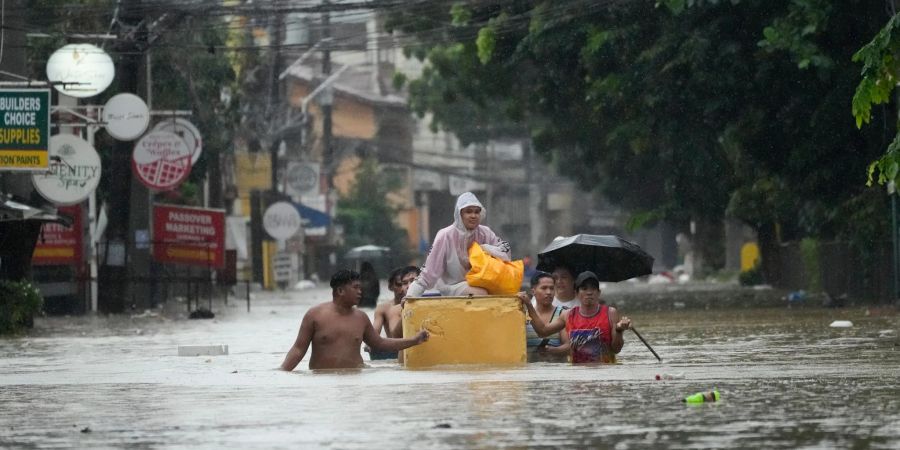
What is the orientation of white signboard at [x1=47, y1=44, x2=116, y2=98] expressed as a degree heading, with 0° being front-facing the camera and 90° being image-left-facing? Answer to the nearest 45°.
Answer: approximately 0°

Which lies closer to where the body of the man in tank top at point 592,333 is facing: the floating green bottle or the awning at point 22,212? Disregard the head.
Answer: the floating green bottle

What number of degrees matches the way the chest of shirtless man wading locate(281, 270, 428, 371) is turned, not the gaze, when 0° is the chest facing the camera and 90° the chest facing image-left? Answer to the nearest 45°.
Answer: approximately 315°

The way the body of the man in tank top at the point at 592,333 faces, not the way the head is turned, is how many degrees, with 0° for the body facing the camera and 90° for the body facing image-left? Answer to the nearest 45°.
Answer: approximately 0°

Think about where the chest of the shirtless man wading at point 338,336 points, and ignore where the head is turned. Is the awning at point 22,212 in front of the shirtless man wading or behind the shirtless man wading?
behind
